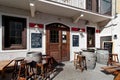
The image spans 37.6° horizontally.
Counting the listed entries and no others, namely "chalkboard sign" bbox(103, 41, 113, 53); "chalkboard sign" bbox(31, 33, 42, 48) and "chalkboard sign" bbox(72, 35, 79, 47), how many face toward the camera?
3

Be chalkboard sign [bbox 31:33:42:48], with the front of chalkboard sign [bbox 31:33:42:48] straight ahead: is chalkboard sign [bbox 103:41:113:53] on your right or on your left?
on your left

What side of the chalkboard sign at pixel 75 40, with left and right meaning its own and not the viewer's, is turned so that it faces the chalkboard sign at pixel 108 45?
left

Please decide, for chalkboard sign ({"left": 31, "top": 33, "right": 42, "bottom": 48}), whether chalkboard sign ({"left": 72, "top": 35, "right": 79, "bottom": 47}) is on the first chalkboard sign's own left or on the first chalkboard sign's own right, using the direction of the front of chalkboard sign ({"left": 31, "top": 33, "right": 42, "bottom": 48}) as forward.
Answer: on the first chalkboard sign's own left

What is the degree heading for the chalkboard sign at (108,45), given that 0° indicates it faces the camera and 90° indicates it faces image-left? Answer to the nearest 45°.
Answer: approximately 0°

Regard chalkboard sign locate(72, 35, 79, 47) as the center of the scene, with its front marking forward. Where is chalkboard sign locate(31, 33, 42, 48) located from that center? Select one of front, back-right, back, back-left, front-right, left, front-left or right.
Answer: front-right

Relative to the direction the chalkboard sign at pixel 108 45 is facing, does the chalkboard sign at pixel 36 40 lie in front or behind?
in front

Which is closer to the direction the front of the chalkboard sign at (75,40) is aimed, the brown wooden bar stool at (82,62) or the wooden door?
the brown wooden bar stool

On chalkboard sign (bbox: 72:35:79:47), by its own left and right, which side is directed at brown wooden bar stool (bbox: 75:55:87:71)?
front

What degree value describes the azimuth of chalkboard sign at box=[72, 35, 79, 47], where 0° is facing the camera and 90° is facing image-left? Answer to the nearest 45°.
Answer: approximately 0°

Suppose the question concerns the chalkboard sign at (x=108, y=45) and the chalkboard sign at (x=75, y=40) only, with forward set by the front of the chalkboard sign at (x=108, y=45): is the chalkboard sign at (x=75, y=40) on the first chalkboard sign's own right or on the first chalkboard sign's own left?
on the first chalkboard sign's own right

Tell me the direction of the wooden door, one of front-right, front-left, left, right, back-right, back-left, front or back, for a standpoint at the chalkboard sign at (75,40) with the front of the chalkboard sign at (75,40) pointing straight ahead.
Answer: front-right
